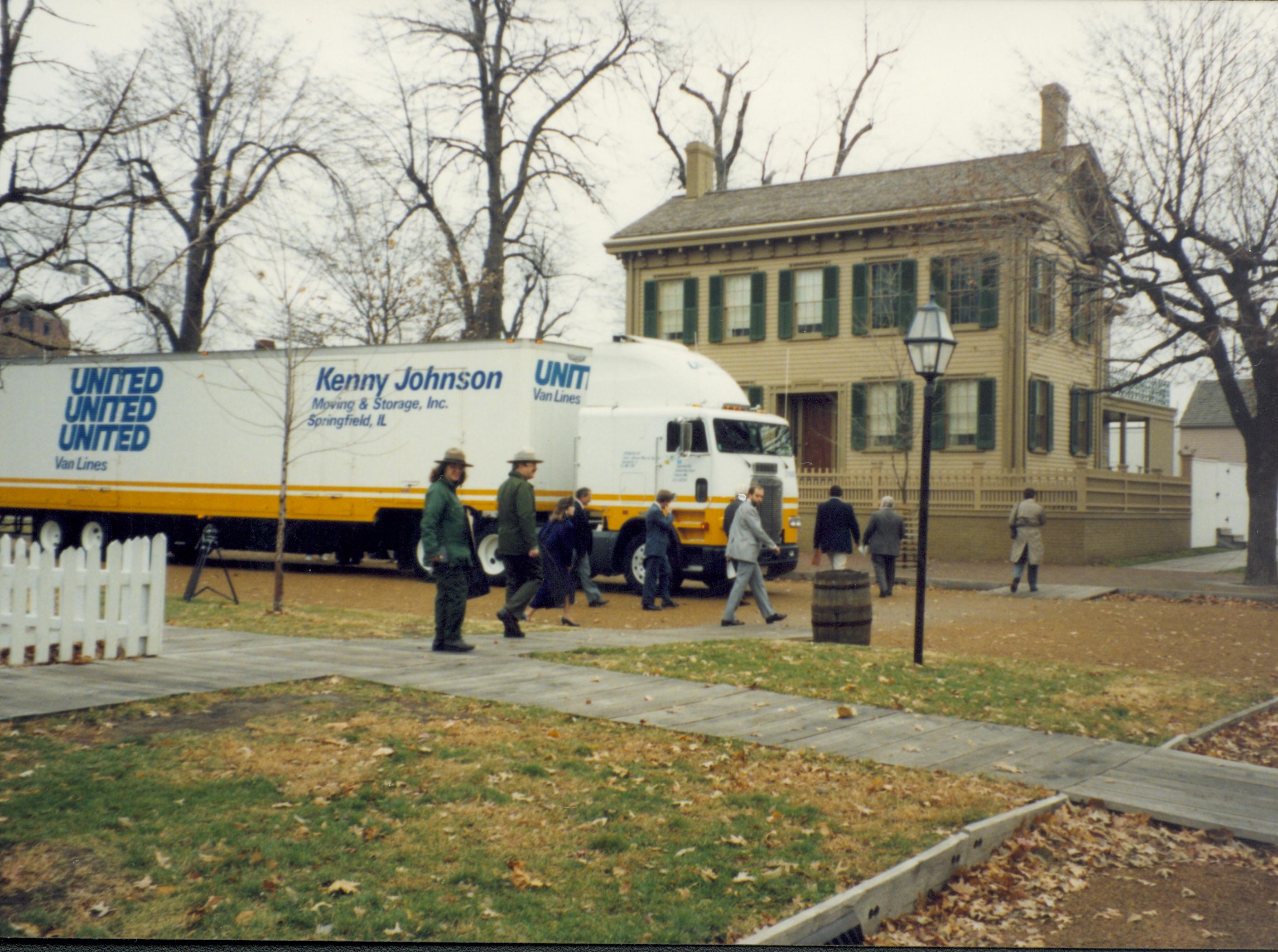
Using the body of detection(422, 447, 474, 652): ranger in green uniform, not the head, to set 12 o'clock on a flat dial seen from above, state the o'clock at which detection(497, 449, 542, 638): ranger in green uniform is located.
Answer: detection(497, 449, 542, 638): ranger in green uniform is roughly at 10 o'clock from detection(422, 447, 474, 652): ranger in green uniform.

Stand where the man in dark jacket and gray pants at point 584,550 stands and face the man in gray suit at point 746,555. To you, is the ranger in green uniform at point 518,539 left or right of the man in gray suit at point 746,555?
right

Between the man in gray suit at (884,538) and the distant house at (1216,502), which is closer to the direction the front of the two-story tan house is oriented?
the man in gray suit

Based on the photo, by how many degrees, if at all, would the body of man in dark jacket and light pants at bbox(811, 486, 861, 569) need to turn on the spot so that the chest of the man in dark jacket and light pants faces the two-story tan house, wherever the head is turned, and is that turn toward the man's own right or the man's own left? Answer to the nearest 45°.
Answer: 0° — they already face it

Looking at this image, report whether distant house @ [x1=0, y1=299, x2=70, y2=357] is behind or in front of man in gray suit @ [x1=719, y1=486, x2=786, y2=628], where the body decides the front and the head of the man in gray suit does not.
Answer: behind

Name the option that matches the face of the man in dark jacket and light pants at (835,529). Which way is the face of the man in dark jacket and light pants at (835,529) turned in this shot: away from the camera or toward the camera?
away from the camera

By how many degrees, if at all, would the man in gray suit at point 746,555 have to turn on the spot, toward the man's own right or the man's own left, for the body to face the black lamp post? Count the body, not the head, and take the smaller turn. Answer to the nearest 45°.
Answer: approximately 45° to the man's own right
